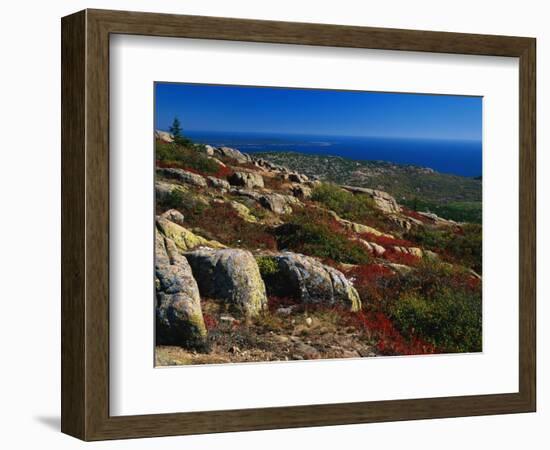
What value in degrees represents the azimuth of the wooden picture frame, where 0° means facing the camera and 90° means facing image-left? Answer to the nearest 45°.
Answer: approximately 315°
